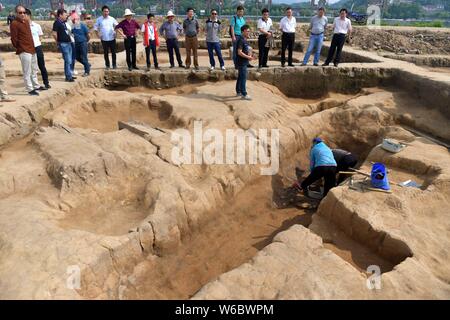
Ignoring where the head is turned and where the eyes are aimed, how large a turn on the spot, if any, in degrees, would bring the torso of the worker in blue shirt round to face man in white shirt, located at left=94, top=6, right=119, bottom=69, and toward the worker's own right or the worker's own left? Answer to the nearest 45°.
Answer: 0° — they already face them

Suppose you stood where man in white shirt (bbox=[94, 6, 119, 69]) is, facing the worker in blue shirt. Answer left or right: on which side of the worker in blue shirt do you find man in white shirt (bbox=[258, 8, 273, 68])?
left

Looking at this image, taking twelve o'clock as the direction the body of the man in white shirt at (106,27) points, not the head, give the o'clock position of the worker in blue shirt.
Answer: The worker in blue shirt is roughly at 11 o'clock from the man in white shirt.

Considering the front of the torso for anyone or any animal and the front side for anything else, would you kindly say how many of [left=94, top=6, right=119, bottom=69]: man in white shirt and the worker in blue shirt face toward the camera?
1

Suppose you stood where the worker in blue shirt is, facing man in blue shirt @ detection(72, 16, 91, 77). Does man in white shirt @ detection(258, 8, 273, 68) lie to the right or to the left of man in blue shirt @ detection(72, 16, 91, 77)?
right

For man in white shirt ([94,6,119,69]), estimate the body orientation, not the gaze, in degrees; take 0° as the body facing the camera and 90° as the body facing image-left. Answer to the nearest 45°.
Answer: approximately 0°

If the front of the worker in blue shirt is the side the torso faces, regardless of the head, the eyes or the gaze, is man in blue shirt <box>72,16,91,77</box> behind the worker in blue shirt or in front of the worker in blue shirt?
in front

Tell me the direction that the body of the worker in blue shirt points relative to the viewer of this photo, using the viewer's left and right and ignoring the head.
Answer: facing away from the viewer and to the left of the viewer

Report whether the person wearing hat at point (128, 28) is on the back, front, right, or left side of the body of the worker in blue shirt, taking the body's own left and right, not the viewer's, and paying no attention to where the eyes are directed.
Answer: front

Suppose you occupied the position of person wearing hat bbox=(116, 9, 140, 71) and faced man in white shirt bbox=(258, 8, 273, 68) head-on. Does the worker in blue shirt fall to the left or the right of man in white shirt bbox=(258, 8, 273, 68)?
right
